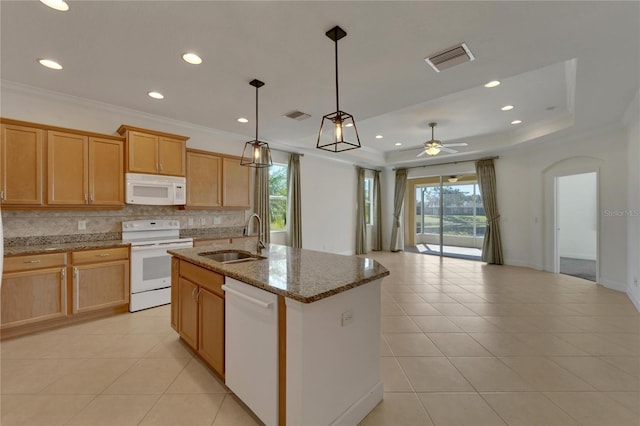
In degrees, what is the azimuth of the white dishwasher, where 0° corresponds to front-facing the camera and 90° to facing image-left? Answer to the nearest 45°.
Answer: approximately 45°

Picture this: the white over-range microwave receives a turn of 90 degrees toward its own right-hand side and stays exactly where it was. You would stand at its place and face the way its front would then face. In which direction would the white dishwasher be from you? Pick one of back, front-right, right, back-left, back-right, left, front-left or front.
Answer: left

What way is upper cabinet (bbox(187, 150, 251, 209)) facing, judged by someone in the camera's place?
facing the viewer and to the right of the viewer

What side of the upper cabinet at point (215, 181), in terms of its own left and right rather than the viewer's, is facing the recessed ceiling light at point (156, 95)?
right

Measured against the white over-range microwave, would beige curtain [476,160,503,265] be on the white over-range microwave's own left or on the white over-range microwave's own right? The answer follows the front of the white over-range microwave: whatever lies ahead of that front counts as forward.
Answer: on the white over-range microwave's own left

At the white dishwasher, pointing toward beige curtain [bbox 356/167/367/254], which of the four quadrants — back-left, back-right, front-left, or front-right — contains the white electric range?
front-left

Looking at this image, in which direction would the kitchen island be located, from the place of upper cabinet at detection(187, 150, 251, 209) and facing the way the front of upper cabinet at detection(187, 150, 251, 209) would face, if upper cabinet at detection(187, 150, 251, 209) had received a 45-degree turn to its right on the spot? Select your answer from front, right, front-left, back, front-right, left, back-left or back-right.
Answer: front

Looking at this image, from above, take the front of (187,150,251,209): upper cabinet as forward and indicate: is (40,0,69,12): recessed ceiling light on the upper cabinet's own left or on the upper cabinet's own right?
on the upper cabinet's own right

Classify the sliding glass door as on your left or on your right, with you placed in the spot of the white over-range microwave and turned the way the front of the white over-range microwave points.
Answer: on your left

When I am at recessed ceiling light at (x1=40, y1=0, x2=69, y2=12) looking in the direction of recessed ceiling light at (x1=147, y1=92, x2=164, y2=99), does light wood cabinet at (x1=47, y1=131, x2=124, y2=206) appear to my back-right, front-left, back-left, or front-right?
front-left

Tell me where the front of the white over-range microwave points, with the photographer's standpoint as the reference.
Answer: facing the viewer

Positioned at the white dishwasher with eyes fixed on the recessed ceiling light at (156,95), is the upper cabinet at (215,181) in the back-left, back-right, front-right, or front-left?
front-right

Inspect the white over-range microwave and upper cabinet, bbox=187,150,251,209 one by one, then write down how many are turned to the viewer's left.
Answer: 0
